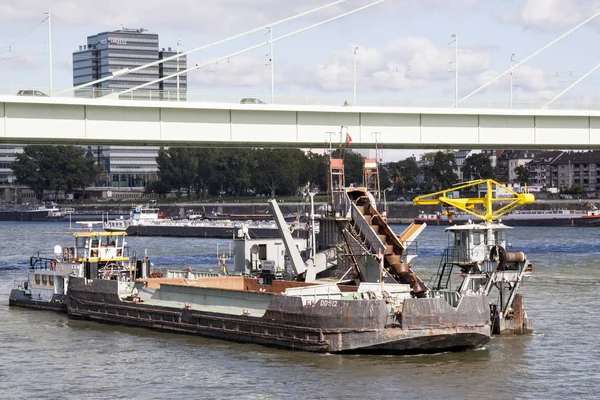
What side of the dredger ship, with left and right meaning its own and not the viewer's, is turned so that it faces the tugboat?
back

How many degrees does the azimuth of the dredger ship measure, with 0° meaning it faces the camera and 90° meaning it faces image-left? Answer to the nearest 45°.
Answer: approximately 315°
